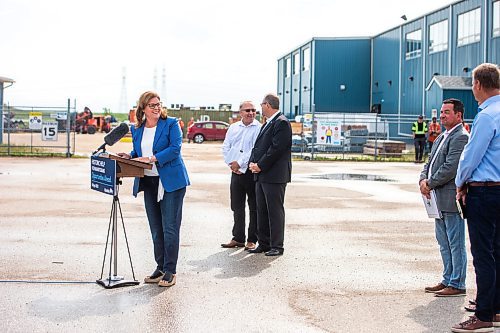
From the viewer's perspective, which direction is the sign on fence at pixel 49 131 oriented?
toward the camera

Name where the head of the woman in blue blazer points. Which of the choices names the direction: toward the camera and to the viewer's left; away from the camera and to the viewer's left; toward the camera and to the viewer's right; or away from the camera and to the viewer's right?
toward the camera and to the viewer's right

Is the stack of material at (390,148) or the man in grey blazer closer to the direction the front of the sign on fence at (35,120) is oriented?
the man in grey blazer

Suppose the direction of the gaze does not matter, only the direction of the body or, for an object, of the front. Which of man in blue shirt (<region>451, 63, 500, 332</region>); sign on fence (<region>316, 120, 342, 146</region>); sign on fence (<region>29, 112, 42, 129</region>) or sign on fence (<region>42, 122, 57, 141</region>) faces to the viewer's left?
the man in blue shirt

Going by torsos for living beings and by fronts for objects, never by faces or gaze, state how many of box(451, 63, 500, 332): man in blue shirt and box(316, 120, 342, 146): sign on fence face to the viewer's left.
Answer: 1

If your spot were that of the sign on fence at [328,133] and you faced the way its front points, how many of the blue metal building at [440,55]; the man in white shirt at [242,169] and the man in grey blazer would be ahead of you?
2

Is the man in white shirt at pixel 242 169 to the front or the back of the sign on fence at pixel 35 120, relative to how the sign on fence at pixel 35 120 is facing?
to the front

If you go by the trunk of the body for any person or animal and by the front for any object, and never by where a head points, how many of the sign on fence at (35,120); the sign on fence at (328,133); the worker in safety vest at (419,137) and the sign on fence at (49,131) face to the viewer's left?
0

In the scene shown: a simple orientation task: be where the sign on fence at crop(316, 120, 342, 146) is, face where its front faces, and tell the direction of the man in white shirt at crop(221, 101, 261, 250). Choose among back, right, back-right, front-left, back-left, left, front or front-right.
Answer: front

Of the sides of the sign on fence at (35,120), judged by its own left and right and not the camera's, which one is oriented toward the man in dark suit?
front

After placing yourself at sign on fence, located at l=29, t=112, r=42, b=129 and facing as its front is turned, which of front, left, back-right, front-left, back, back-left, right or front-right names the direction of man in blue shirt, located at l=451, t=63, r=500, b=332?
front

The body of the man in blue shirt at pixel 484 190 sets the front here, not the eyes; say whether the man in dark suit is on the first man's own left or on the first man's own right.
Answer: on the first man's own right

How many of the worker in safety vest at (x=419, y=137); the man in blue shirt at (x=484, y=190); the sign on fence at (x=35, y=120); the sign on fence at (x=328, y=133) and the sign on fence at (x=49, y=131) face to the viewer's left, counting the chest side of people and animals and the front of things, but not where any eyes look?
1

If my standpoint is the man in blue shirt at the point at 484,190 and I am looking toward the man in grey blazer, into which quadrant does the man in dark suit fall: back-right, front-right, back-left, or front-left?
front-left

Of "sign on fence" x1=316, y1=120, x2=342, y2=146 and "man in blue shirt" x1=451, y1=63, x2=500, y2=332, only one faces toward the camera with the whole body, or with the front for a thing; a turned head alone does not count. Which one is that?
the sign on fence
